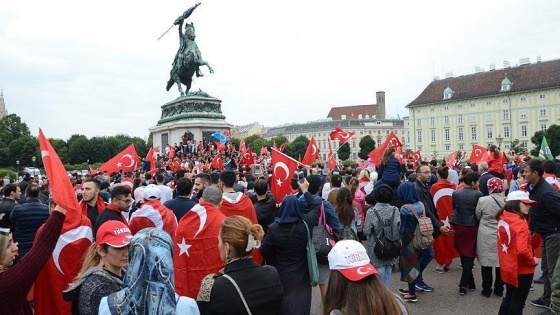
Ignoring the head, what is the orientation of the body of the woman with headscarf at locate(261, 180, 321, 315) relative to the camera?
away from the camera

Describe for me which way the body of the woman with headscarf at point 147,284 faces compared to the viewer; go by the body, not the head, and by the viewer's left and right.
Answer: facing away from the viewer

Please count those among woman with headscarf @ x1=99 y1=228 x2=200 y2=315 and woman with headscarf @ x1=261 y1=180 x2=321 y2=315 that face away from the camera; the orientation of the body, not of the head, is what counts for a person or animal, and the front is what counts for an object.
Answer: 2

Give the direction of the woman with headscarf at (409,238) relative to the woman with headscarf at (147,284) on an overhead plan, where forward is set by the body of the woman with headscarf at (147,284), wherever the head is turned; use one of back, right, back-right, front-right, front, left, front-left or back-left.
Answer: front-right

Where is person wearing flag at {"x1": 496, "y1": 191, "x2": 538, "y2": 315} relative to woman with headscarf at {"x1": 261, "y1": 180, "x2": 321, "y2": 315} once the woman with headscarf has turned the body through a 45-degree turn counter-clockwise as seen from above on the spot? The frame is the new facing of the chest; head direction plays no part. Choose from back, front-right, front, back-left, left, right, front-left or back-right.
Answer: back-right

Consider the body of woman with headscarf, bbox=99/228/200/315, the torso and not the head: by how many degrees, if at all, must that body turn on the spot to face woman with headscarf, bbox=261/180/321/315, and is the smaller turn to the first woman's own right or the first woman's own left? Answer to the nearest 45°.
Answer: approximately 45° to the first woman's own right

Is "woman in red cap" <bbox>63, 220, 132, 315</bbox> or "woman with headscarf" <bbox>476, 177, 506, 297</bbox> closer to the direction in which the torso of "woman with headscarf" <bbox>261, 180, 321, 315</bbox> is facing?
the woman with headscarf

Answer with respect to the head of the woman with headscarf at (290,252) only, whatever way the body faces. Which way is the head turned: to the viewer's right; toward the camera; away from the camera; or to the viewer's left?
away from the camera
